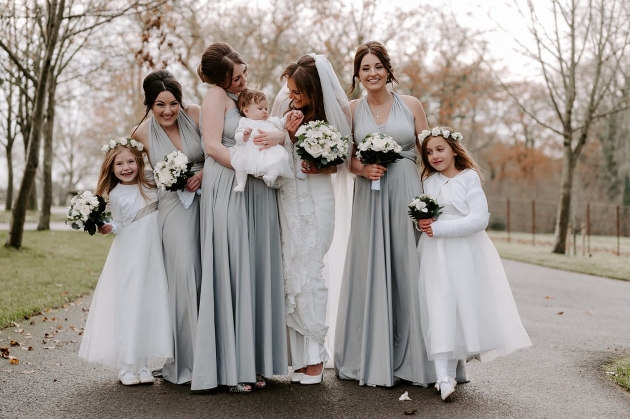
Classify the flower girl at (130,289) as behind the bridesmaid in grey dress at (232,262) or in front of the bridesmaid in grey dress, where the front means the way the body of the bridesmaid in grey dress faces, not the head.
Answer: behind

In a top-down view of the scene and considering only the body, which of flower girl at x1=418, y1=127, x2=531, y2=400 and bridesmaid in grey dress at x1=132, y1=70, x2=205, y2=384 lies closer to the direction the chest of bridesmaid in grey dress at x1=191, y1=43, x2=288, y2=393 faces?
the flower girl

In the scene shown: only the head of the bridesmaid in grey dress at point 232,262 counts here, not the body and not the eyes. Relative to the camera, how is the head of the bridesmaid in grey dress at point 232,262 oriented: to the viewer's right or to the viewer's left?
to the viewer's right

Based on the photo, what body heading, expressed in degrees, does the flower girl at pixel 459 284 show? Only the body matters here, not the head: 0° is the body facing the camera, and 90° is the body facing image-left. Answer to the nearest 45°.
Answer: approximately 45°

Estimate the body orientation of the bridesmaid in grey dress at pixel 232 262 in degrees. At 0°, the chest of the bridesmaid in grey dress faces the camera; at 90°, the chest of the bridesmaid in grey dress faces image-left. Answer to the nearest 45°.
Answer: approximately 315°

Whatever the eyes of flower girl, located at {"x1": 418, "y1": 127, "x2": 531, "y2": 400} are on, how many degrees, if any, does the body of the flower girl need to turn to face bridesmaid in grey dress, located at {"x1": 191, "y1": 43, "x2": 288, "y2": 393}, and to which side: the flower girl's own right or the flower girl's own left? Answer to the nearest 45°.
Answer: approximately 45° to the flower girl's own right
